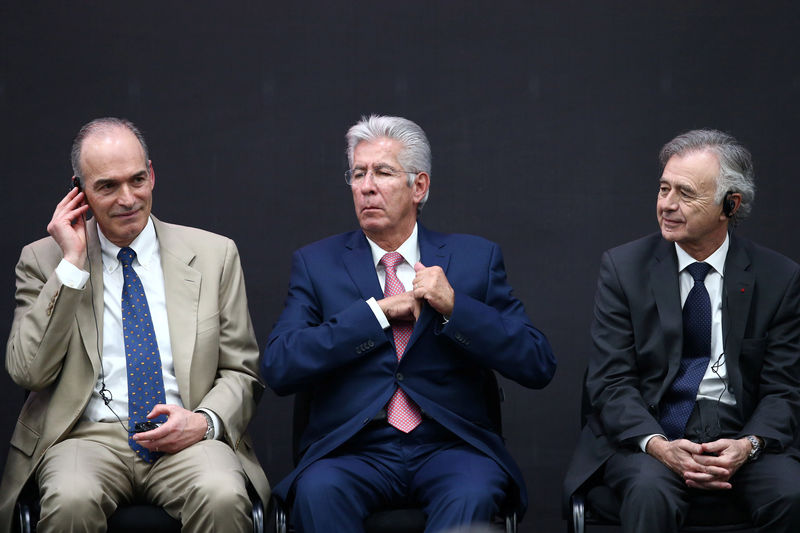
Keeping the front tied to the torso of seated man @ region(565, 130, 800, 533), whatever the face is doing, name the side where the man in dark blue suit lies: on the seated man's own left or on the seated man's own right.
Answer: on the seated man's own right

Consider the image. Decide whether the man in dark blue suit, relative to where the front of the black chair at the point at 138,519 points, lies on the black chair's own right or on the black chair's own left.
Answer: on the black chair's own left

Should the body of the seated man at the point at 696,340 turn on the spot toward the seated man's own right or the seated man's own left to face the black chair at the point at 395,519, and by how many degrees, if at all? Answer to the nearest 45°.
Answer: approximately 45° to the seated man's own right

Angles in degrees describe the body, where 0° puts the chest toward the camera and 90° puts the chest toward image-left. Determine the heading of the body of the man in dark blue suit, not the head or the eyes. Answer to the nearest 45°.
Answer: approximately 0°

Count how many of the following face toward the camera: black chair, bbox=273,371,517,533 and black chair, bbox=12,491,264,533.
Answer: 2

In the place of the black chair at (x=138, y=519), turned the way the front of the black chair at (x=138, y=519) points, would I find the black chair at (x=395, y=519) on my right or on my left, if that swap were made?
on my left

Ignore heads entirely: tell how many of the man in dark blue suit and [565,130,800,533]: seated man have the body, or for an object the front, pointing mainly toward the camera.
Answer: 2

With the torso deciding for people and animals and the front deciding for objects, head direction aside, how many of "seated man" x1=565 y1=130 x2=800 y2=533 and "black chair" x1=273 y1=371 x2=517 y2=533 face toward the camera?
2

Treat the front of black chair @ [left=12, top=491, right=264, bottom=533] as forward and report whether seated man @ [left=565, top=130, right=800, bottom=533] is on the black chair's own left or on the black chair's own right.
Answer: on the black chair's own left

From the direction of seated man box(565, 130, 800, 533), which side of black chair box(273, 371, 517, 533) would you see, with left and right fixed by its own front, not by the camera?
left

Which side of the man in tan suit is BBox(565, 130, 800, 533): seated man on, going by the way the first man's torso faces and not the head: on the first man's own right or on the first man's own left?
on the first man's own left
